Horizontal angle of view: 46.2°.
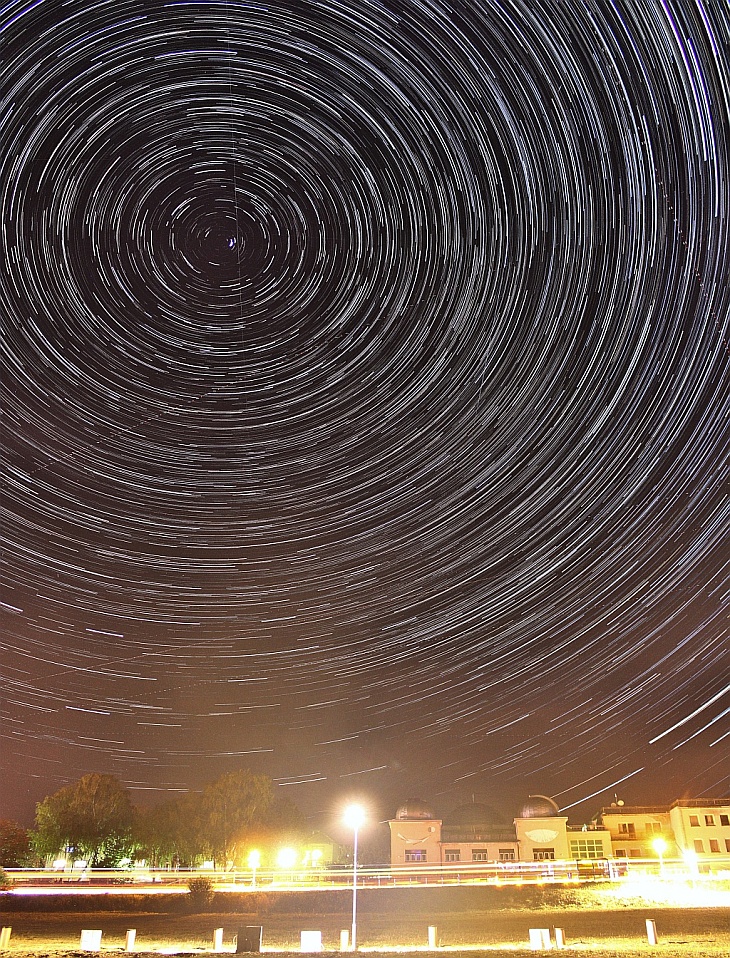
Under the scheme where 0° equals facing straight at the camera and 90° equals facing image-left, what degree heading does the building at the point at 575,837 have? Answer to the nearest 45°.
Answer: approximately 0°

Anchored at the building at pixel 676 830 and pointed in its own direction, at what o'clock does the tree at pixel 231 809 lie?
The tree is roughly at 2 o'clock from the building.

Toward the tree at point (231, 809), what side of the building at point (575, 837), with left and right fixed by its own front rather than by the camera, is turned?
right

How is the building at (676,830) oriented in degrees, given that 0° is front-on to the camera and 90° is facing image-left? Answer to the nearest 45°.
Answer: approximately 0°

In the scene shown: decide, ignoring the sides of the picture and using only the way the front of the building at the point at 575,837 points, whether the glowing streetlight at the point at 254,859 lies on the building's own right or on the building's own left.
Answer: on the building's own right

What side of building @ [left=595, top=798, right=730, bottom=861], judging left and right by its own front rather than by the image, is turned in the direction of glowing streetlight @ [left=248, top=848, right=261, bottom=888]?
right

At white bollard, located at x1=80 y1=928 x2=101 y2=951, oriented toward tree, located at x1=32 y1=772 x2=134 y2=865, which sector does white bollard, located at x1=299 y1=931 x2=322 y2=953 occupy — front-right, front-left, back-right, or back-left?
back-right

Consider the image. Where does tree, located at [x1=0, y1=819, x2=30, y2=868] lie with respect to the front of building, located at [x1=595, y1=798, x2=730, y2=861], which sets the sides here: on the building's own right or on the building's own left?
on the building's own right

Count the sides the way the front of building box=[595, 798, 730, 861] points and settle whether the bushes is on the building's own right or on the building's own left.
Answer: on the building's own right
